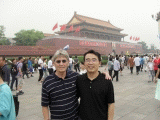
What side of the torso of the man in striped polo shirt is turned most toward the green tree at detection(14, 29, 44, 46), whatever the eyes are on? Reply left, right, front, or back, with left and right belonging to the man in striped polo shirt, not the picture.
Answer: back

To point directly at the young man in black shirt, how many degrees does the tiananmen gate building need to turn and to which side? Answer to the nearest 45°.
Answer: approximately 45° to its right

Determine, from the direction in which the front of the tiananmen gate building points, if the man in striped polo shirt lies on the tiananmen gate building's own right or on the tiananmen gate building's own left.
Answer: on the tiananmen gate building's own right

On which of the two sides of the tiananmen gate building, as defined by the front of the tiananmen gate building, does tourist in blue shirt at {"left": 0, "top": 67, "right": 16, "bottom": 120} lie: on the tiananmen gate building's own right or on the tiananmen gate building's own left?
on the tiananmen gate building's own right

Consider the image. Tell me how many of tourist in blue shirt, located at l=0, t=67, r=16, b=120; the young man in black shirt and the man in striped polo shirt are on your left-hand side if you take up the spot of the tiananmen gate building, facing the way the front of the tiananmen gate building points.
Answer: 0

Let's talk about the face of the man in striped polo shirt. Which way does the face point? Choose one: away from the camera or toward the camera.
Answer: toward the camera

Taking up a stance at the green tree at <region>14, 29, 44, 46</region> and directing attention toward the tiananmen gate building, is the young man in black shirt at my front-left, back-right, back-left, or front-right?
front-right

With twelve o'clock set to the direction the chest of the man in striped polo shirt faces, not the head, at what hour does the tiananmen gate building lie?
The tiananmen gate building is roughly at 6 o'clock from the man in striped polo shirt.

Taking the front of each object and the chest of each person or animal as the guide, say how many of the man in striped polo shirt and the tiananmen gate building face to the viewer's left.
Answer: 0

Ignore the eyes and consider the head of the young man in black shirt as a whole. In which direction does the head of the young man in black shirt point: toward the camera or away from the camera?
toward the camera

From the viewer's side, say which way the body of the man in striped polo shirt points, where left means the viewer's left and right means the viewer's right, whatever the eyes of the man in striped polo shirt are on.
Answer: facing the viewer

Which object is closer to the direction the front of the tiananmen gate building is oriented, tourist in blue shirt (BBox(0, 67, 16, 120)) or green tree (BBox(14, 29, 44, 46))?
the tourist in blue shirt
